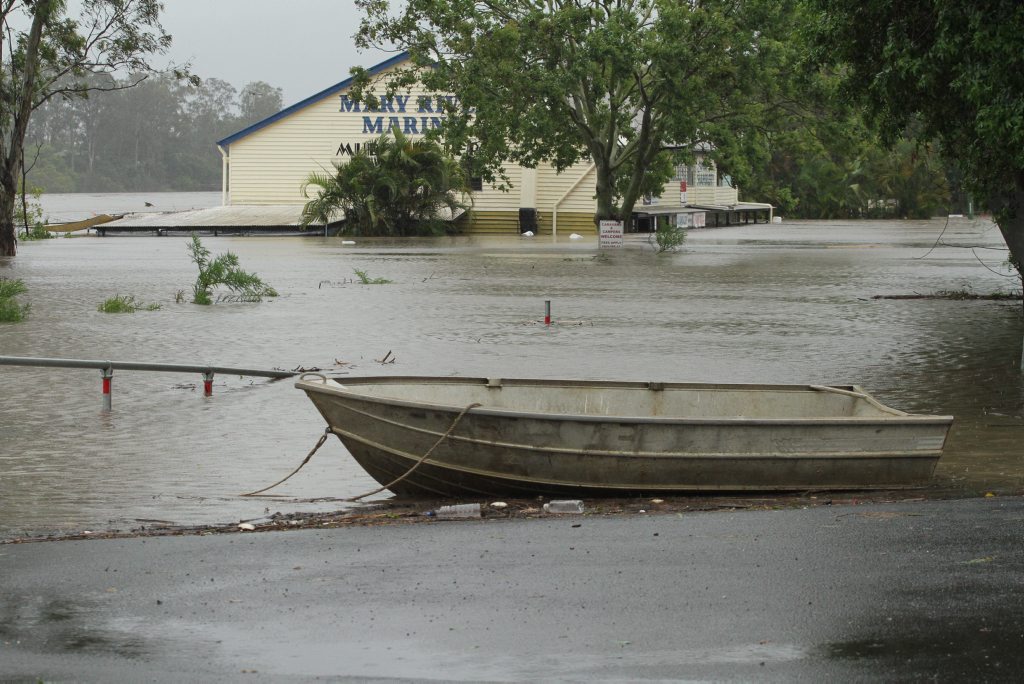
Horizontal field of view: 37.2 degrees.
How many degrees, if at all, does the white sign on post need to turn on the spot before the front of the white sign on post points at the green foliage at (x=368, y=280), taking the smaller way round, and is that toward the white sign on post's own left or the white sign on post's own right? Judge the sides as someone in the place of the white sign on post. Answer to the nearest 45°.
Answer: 0° — it already faces it

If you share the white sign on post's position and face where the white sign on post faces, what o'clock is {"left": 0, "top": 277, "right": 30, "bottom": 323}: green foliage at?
The green foliage is roughly at 1 o'clock from the white sign on post.

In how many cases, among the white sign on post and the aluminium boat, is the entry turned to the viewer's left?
1

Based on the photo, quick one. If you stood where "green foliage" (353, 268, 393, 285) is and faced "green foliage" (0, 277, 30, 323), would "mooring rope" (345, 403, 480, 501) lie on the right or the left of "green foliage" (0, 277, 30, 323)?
left

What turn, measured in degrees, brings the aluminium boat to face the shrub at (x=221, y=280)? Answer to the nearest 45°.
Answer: approximately 45° to its right

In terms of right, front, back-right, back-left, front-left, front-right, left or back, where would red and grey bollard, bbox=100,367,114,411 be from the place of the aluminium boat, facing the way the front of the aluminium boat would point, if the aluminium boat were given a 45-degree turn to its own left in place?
right

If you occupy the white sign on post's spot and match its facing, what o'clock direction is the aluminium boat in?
The aluminium boat is roughly at 12 o'clock from the white sign on post.

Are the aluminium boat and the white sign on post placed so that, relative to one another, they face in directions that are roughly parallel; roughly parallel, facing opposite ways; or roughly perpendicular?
roughly perpendicular

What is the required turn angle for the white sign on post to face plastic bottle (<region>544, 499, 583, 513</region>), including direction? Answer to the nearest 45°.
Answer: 0° — it already faces it

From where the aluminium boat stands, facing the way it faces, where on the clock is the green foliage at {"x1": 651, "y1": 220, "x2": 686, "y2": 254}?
The green foliage is roughly at 3 o'clock from the aluminium boat.

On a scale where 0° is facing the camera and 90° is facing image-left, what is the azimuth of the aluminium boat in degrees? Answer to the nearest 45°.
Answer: approximately 90°

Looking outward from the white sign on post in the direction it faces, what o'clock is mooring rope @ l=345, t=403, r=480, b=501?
The mooring rope is roughly at 12 o'clock from the white sign on post.
